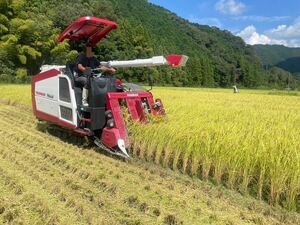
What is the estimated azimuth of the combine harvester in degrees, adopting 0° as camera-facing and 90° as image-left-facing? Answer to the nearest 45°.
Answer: approximately 315°
